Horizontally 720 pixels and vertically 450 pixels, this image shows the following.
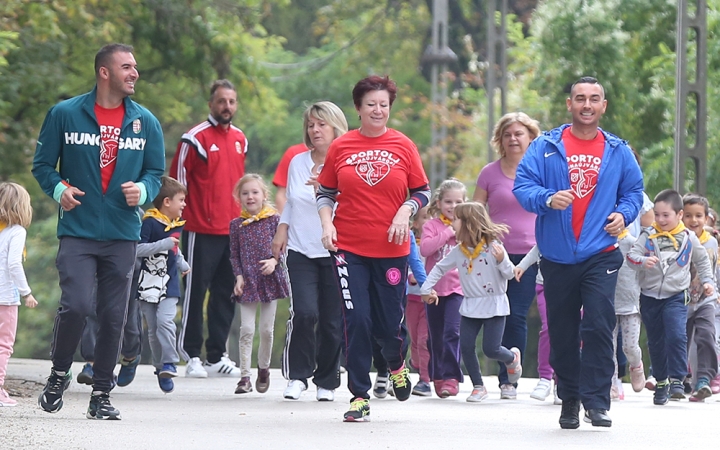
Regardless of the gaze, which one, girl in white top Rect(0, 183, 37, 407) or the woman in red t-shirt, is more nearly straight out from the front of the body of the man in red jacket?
the woman in red t-shirt

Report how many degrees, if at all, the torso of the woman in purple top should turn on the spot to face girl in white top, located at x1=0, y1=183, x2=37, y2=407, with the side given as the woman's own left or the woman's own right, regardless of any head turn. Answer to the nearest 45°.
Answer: approximately 90° to the woman's own right

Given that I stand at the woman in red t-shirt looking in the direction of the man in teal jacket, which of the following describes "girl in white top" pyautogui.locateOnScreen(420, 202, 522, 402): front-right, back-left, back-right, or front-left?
back-right

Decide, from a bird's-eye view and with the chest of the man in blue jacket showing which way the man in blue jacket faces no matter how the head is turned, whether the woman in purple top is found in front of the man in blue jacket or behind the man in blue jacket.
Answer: behind
